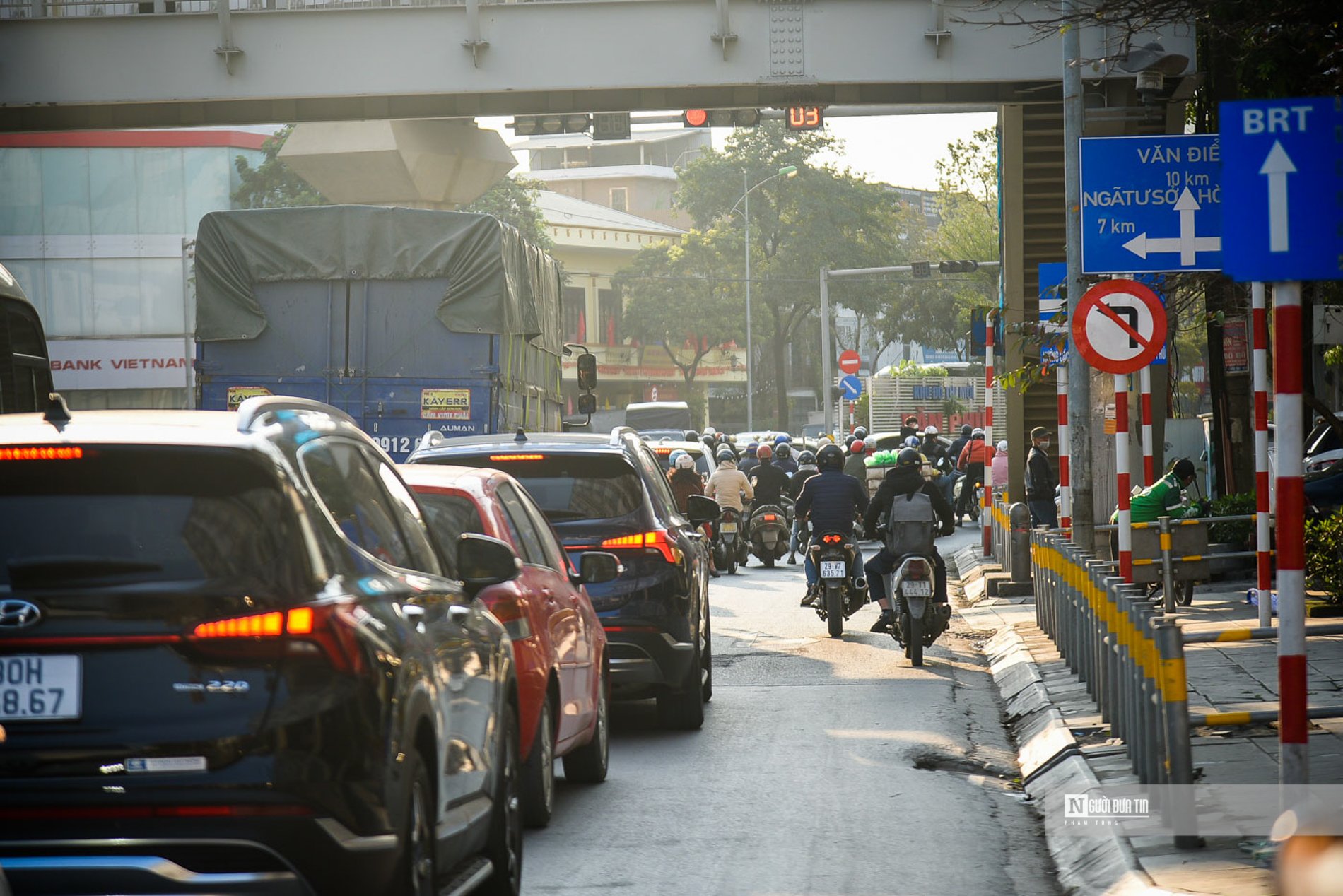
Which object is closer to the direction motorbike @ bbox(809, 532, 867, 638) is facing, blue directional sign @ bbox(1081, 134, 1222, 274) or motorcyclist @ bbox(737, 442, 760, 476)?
the motorcyclist

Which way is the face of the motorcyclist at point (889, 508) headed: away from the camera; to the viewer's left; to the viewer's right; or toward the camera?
away from the camera

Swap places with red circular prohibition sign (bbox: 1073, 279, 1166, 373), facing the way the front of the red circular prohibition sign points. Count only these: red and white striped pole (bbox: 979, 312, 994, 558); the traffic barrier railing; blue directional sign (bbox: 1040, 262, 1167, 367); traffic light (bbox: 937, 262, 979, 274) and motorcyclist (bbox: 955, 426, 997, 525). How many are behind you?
4

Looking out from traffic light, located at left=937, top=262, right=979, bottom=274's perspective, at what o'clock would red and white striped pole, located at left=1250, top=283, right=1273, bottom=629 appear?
The red and white striped pole is roughly at 12 o'clock from the traffic light.

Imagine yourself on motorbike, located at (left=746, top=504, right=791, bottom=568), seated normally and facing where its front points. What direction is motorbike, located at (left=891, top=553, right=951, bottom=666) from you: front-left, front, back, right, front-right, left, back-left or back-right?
back

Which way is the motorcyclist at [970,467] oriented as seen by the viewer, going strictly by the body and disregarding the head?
away from the camera

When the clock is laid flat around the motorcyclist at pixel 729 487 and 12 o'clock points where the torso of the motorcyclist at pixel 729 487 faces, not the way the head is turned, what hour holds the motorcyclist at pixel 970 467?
the motorcyclist at pixel 970 467 is roughly at 1 o'clock from the motorcyclist at pixel 729 487.

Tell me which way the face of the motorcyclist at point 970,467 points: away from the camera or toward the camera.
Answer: away from the camera

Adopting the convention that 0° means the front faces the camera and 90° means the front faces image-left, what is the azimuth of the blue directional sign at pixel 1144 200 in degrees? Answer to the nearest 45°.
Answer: approximately 0°

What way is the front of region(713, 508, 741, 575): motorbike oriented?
away from the camera

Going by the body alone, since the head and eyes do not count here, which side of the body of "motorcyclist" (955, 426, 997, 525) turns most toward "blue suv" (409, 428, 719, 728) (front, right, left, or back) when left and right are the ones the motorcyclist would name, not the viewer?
back

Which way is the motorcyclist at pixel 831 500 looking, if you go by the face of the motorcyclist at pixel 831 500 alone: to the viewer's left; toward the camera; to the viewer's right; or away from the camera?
away from the camera
